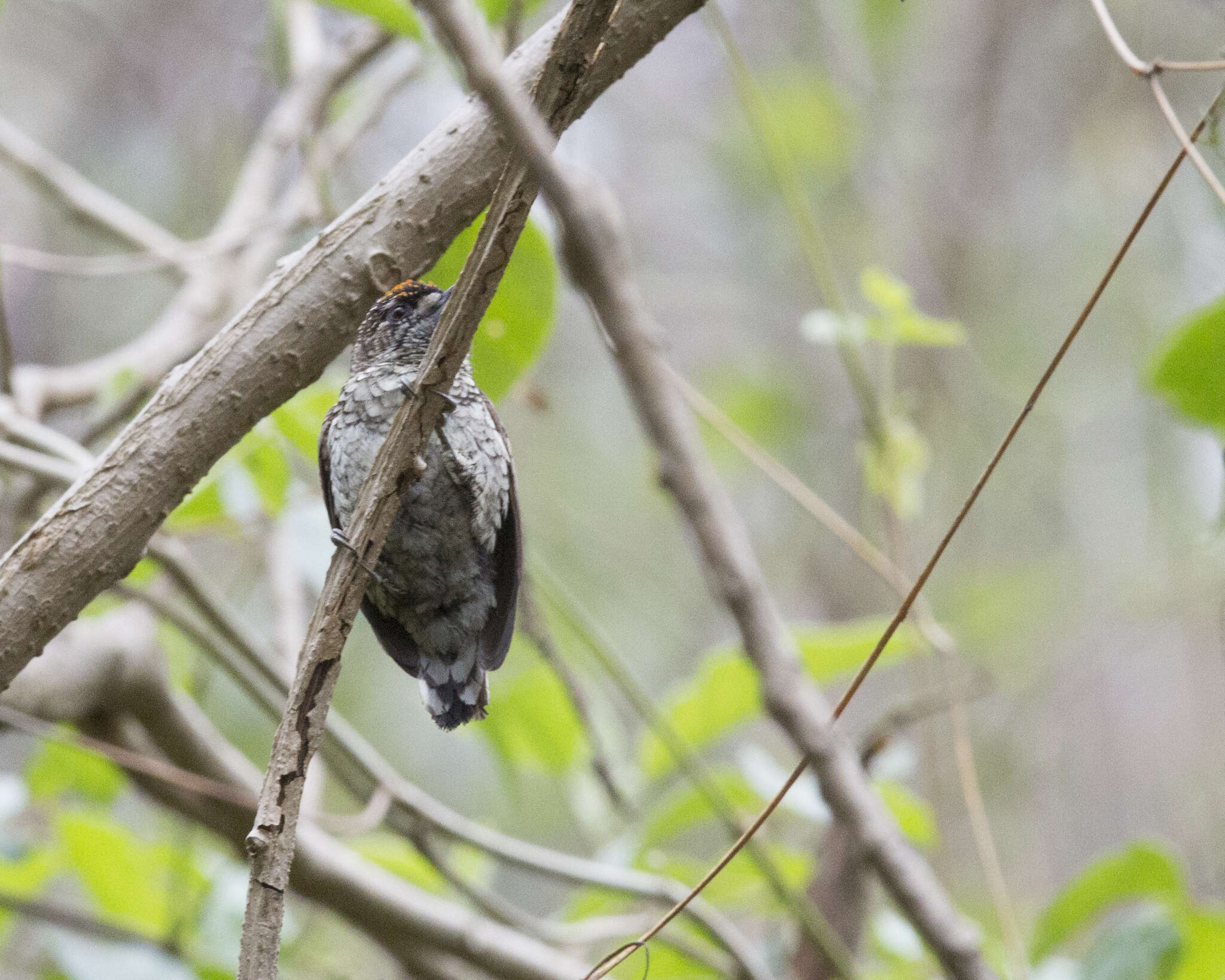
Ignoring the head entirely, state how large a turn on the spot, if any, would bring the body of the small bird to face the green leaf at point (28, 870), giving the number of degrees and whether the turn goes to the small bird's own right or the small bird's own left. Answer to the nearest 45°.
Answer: approximately 135° to the small bird's own right

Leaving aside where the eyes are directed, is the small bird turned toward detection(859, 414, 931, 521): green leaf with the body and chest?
no

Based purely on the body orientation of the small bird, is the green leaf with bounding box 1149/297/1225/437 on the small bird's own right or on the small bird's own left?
on the small bird's own left

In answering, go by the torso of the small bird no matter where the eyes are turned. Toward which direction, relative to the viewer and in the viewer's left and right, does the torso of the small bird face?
facing the viewer

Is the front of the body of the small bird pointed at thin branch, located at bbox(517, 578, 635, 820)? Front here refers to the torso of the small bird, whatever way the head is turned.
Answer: no
